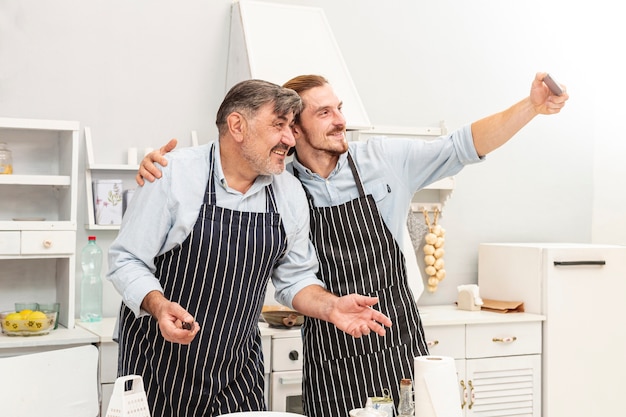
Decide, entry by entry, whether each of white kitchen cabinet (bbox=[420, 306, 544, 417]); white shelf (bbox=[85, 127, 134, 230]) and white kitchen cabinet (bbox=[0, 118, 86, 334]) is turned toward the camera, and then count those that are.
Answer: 3

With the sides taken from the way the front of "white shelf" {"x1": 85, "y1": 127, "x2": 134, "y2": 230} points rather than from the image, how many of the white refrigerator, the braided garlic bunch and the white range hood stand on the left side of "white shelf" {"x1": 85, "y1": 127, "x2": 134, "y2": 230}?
3

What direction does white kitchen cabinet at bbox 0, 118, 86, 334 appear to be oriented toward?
toward the camera

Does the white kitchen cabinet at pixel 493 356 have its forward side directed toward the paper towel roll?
yes

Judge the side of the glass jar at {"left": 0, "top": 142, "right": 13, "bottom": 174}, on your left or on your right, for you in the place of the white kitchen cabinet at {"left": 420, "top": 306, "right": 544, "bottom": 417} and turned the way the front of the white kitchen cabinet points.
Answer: on your right

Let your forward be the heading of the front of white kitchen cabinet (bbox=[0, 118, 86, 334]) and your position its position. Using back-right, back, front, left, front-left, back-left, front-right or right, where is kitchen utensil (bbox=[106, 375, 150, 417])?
front

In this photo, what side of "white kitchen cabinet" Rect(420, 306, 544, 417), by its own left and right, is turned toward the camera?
front

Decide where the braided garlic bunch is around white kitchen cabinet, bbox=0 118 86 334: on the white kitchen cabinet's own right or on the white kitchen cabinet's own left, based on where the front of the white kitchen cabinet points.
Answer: on the white kitchen cabinet's own left

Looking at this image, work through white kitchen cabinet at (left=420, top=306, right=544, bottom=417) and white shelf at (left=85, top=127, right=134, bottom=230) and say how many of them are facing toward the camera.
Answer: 2

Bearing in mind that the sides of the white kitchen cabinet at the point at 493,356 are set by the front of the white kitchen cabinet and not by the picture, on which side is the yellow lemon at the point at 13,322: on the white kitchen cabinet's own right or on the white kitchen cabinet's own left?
on the white kitchen cabinet's own right

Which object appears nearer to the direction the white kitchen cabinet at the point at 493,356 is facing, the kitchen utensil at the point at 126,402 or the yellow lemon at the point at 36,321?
the kitchen utensil
